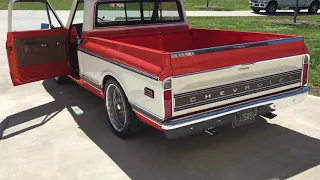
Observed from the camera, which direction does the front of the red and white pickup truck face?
facing away from the viewer and to the left of the viewer
